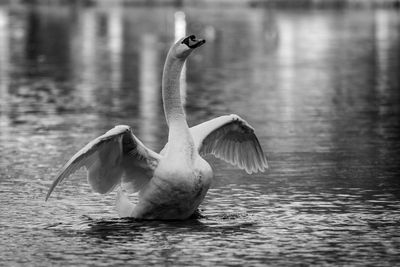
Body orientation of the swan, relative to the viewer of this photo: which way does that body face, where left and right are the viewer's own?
facing the viewer and to the right of the viewer
